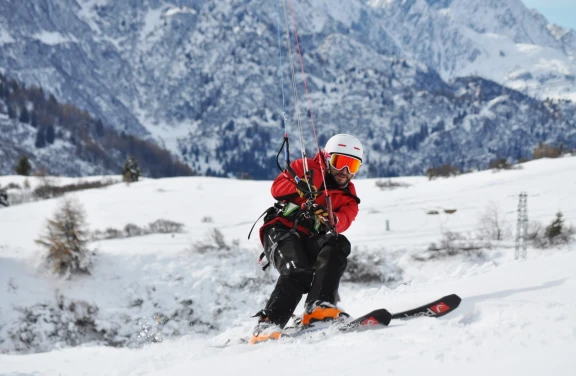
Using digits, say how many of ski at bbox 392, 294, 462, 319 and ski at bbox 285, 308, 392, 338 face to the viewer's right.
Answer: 2

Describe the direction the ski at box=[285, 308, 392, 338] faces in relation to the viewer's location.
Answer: facing to the right of the viewer

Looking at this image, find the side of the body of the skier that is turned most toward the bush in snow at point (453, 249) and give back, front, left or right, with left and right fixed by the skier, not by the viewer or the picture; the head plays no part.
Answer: left

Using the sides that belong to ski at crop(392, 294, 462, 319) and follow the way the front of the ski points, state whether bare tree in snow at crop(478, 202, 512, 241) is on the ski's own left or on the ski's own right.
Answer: on the ski's own left

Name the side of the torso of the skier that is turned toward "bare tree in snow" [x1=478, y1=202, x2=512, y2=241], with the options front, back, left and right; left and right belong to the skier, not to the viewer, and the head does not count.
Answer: left

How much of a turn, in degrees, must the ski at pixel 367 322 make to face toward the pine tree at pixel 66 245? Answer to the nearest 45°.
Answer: approximately 135° to its left

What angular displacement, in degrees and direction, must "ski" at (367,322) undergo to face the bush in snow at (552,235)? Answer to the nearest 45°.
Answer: approximately 45° to its left

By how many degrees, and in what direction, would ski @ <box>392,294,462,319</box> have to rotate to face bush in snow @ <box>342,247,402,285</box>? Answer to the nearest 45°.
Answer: approximately 90° to its left

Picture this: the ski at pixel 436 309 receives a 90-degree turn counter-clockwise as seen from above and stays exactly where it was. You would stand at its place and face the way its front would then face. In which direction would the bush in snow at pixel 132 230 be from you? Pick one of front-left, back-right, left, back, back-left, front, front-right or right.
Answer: front-left

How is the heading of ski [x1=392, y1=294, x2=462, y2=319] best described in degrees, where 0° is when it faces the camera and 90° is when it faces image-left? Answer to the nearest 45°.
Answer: approximately 270°

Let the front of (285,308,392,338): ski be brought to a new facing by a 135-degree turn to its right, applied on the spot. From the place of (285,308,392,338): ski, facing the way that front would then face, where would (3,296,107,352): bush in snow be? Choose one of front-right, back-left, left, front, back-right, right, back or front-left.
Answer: right
